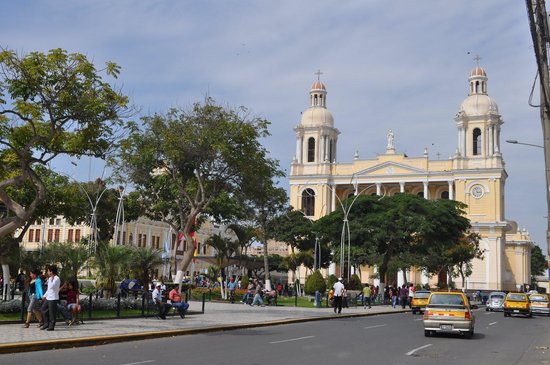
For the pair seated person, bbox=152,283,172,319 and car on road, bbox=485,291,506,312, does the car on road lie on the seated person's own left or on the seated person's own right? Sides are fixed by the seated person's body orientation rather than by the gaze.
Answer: on the seated person's own left

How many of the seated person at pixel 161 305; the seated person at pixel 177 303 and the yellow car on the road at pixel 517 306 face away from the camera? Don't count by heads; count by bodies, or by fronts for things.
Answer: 1
